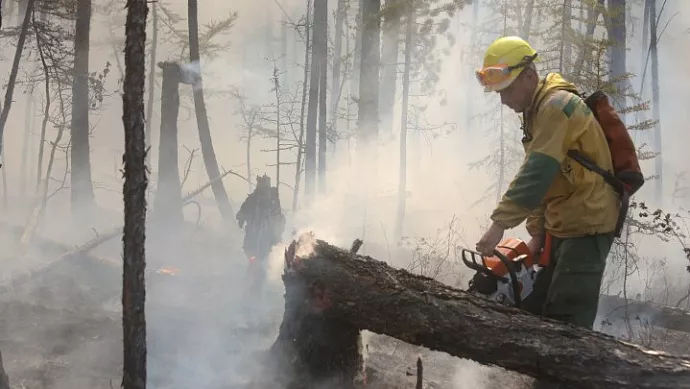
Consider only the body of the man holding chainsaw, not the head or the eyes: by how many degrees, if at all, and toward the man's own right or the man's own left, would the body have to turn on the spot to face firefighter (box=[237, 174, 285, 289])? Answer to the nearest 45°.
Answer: approximately 45° to the man's own right

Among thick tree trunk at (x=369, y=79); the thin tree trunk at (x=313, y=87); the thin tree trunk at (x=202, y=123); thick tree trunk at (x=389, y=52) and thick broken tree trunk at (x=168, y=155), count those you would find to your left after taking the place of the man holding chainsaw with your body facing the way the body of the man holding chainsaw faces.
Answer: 0

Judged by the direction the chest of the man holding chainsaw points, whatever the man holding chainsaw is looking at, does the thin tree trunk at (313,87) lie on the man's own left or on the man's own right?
on the man's own right

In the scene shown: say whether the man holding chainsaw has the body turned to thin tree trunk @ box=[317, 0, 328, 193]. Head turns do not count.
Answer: no

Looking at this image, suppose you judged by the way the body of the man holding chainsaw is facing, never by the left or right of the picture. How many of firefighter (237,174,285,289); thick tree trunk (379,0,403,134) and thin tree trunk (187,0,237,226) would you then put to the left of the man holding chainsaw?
0

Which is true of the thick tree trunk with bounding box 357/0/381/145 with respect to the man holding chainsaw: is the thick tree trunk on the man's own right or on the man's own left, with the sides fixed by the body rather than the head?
on the man's own right

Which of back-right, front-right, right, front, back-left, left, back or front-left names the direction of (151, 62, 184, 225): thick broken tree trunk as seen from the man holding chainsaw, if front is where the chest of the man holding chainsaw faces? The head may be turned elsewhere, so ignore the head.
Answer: front-right

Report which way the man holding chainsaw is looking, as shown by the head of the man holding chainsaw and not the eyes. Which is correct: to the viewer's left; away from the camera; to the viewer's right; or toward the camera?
to the viewer's left

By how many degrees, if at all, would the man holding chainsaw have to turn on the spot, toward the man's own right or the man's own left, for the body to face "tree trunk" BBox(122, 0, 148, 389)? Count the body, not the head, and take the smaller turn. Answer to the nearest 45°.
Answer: approximately 45° to the man's own left

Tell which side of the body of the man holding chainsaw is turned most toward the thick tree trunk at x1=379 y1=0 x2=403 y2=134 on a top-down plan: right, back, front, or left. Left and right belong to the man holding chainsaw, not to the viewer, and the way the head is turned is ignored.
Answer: right

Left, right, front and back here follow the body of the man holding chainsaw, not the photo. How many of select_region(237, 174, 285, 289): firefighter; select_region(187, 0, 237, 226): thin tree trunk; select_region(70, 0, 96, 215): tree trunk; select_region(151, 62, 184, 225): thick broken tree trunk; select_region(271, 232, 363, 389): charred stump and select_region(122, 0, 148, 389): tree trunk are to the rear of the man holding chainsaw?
0

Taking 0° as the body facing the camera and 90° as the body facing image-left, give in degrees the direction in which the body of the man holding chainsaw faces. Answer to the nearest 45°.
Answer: approximately 90°

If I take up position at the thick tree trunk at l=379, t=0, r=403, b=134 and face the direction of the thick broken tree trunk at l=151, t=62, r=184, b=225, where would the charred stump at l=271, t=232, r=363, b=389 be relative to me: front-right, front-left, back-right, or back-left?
front-left
